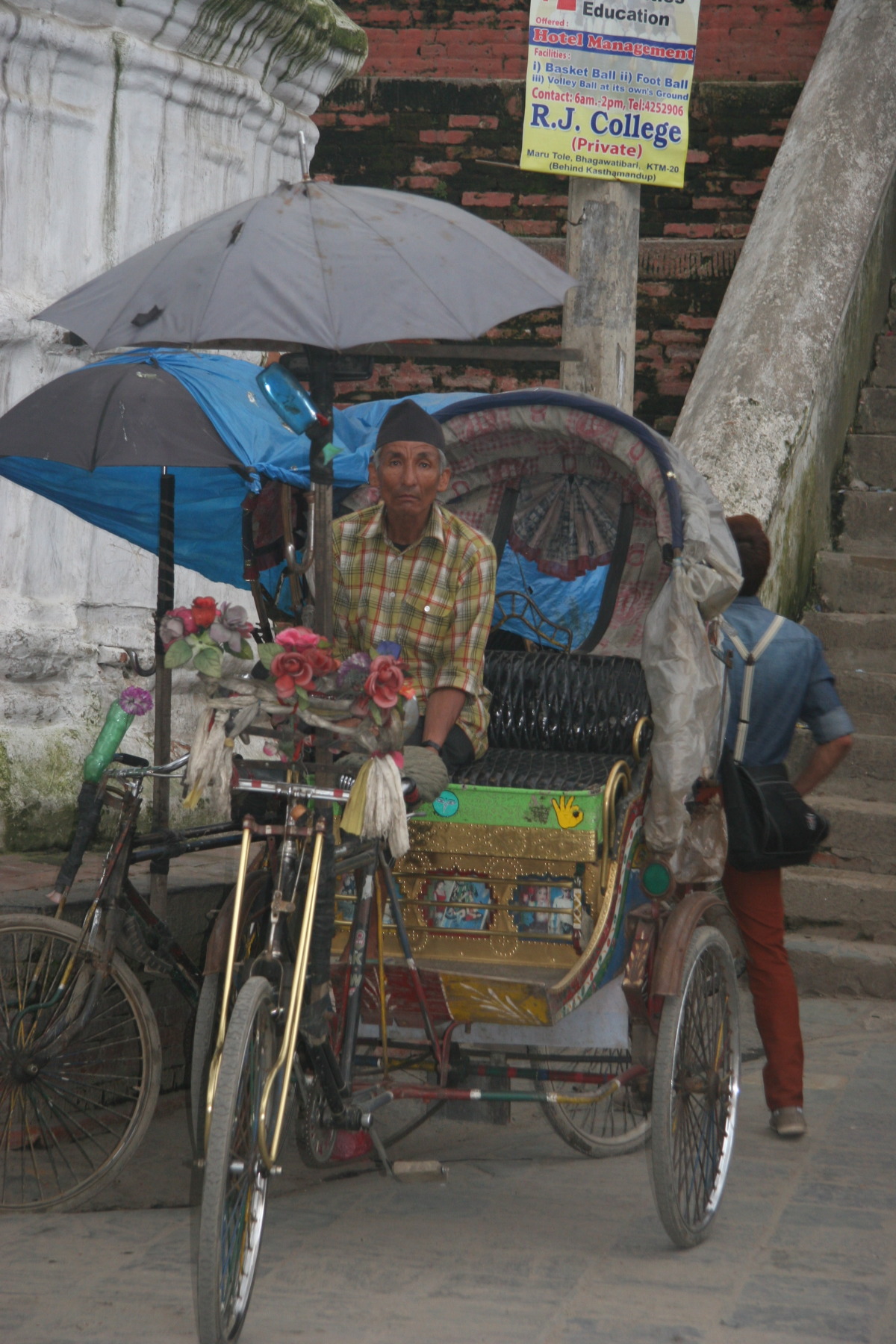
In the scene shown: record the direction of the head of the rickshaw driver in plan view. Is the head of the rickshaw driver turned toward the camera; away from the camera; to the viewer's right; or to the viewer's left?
toward the camera

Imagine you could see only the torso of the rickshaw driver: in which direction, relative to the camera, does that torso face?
toward the camera

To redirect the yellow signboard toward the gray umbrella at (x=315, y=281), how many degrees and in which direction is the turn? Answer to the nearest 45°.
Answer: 0° — it already faces it

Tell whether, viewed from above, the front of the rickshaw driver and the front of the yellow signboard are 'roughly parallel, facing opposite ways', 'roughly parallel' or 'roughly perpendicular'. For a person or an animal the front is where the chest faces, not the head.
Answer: roughly parallel

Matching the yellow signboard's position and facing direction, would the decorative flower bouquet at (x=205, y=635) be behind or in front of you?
in front

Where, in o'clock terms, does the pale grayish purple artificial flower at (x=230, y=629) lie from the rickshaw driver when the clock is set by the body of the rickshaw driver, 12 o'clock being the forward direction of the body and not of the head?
The pale grayish purple artificial flower is roughly at 1 o'clock from the rickshaw driver.

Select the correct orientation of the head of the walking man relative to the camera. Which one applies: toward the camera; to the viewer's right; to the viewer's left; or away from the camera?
away from the camera

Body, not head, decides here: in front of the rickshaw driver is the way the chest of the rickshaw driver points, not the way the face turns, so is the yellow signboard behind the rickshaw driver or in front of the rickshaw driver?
behind

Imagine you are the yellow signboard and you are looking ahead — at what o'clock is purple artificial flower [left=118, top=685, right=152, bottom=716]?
The purple artificial flower is roughly at 1 o'clock from the yellow signboard.

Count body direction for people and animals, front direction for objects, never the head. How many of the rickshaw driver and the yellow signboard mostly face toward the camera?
2

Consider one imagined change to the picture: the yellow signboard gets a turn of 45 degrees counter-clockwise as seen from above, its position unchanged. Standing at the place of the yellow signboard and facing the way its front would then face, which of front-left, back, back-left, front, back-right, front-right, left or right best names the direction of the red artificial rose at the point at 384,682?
front-right

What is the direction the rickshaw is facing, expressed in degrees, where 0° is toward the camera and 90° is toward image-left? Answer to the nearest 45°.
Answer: approximately 45°
